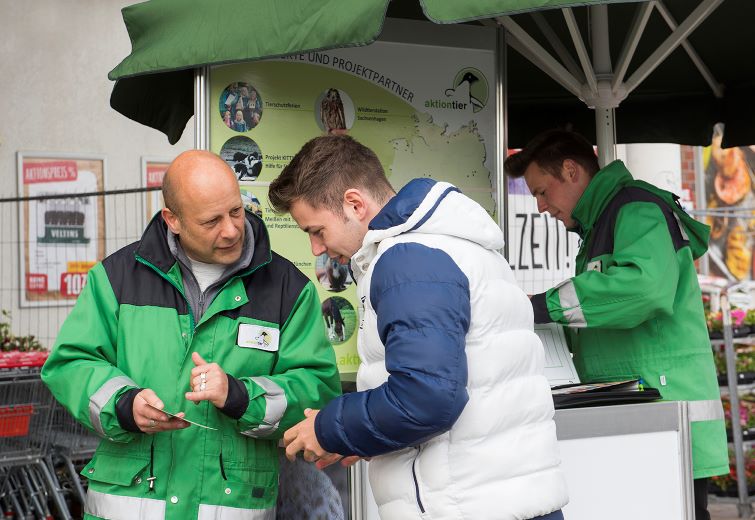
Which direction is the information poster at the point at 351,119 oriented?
toward the camera

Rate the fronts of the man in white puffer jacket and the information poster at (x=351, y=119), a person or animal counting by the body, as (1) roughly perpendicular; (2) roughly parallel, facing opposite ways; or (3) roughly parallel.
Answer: roughly perpendicular

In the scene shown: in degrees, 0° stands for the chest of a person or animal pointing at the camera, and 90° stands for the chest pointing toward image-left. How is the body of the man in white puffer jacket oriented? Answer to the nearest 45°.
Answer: approximately 90°

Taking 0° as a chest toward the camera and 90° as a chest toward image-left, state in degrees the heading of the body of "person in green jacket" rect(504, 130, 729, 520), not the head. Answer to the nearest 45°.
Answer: approximately 90°

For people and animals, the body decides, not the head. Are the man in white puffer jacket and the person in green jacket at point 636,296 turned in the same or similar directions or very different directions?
same or similar directions

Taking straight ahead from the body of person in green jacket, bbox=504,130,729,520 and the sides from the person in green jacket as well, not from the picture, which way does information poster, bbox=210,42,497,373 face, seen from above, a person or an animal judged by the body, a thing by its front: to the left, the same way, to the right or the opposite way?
to the left

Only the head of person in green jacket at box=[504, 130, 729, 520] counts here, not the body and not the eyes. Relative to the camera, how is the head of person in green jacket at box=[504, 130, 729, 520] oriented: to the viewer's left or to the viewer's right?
to the viewer's left

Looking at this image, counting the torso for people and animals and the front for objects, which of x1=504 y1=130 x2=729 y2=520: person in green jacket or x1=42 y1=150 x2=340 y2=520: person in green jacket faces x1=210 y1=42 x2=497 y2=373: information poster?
x1=504 y1=130 x2=729 y2=520: person in green jacket

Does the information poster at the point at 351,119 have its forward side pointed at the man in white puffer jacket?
yes

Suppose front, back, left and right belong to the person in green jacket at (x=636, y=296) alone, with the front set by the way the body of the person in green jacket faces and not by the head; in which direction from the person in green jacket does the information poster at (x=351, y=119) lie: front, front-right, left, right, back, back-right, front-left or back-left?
front

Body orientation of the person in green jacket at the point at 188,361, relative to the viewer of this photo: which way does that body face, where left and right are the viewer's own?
facing the viewer
